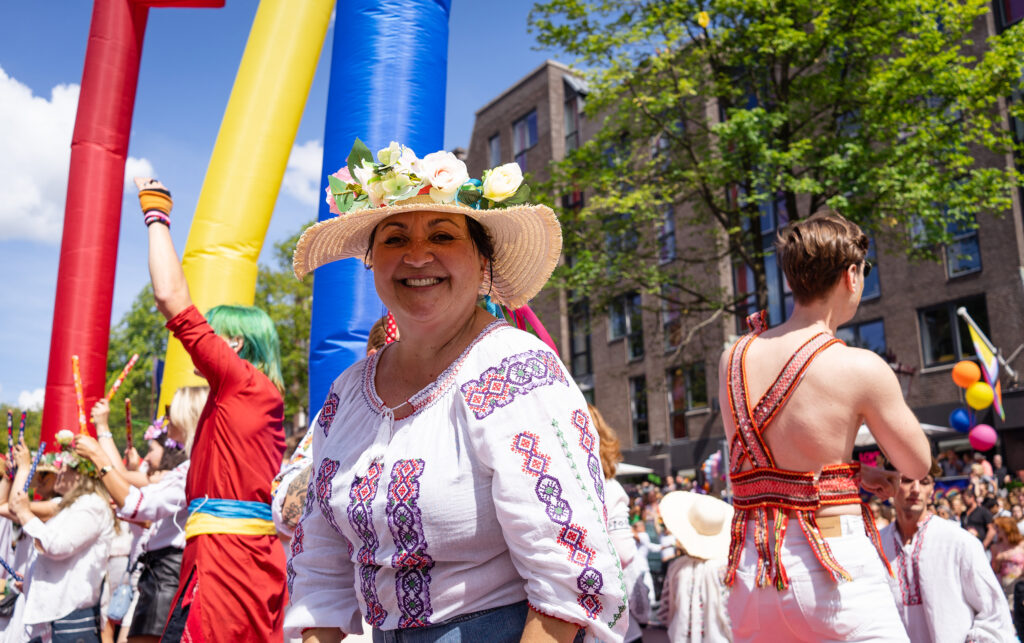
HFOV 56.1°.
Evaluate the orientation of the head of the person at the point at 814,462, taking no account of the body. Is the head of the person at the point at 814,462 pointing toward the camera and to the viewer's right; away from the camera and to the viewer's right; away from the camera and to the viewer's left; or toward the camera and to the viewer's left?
away from the camera and to the viewer's right

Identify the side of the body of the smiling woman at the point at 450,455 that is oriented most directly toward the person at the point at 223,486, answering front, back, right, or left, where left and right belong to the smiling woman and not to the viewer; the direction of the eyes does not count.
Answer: right

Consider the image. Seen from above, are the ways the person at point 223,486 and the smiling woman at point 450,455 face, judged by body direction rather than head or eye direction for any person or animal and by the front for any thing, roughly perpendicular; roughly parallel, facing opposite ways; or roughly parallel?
roughly perpendicular

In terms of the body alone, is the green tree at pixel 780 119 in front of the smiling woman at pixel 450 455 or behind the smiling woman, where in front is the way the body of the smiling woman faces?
behind

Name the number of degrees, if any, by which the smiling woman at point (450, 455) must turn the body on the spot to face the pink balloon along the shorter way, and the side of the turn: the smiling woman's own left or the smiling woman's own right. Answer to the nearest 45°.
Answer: approximately 180°

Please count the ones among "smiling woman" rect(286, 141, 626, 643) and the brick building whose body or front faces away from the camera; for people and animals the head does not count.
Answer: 0

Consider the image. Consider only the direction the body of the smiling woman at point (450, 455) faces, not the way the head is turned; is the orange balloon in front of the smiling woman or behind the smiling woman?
behind

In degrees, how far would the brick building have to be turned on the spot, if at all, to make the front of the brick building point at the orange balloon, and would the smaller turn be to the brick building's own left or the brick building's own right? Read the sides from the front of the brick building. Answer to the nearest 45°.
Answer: approximately 90° to the brick building's own left

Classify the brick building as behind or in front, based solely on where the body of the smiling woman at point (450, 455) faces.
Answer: behind

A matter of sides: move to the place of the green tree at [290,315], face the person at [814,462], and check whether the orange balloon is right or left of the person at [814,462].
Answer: left

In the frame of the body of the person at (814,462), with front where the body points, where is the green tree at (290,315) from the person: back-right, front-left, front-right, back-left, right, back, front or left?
left
